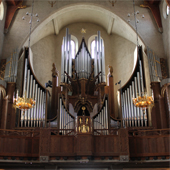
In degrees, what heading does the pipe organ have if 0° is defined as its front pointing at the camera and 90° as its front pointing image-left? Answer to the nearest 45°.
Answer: approximately 0°

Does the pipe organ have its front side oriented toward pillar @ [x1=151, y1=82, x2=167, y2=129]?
no

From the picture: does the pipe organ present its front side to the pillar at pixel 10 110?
no
